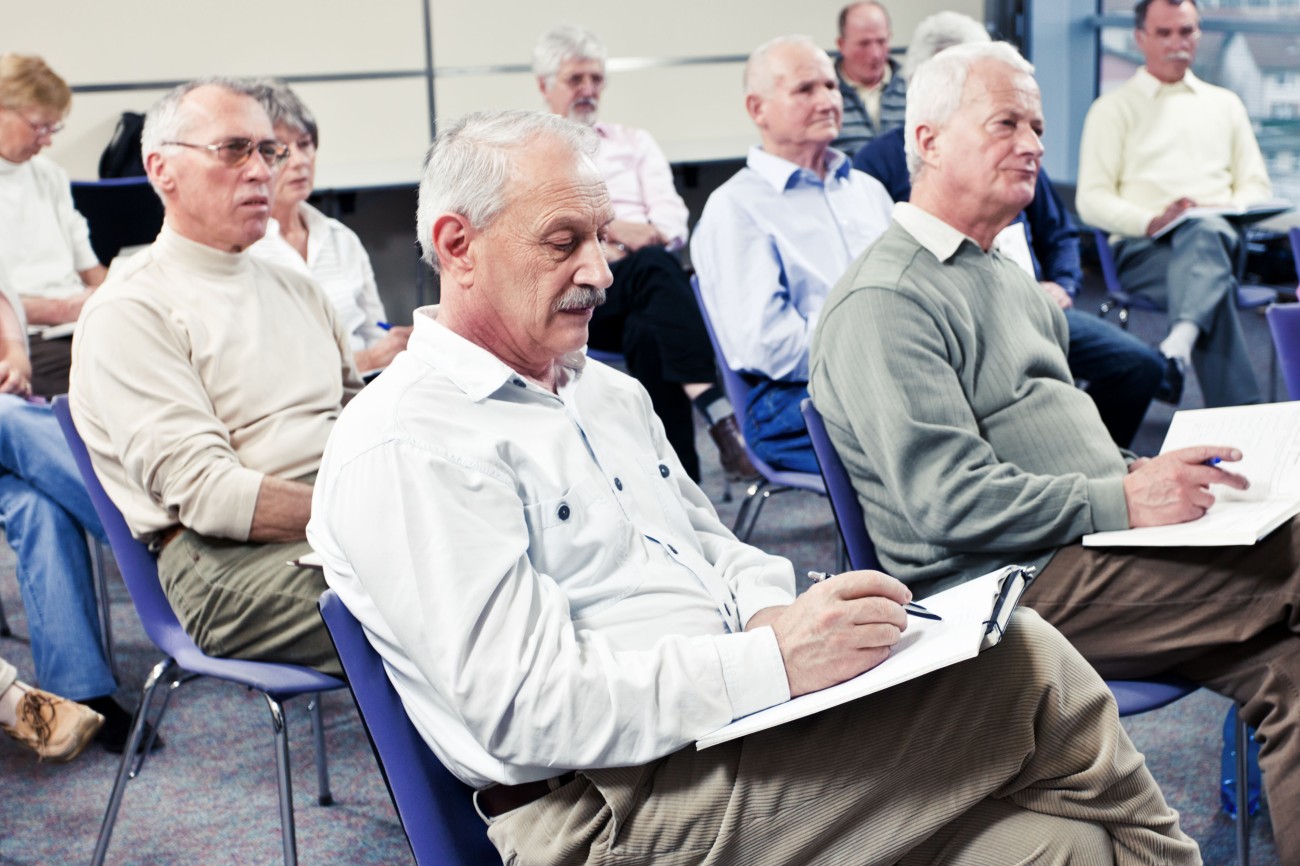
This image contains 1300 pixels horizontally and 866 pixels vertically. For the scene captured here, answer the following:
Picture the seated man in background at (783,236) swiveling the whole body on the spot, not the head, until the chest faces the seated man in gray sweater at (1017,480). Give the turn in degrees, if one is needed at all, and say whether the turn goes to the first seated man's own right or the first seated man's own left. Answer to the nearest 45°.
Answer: approximately 45° to the first seated man's own right

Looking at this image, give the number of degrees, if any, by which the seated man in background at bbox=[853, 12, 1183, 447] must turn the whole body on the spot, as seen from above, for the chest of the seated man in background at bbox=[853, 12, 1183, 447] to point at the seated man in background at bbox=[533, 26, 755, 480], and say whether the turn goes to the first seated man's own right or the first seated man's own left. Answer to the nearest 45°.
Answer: approximately 135° to the first seated man's own right

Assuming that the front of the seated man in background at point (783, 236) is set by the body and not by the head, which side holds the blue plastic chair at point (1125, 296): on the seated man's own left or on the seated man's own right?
on the seated man's own left

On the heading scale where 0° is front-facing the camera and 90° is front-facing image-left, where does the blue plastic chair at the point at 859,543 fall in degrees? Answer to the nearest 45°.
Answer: approximately 270°

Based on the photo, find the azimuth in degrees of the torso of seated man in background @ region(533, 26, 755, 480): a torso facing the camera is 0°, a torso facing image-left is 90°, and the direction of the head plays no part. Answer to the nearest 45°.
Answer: approximately 315°

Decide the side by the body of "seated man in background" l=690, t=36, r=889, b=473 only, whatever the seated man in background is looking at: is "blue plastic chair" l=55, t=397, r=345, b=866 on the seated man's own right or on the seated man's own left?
on the seated man's own right

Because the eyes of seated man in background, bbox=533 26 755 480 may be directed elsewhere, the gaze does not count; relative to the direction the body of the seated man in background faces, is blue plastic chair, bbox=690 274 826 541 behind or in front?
in front

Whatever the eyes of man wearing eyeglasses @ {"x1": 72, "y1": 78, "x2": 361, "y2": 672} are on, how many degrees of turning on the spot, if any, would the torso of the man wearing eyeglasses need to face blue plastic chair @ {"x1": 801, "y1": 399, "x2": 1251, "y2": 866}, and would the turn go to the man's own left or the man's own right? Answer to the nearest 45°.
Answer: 0° — they already face it
